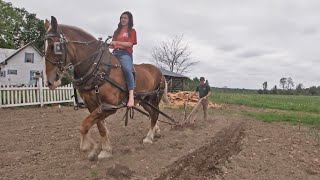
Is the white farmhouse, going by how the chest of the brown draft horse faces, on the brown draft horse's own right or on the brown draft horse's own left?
on the brown draft horse's own right

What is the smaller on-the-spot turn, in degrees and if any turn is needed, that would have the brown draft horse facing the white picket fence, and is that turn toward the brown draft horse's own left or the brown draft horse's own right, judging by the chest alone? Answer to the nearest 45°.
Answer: approximately 135° to the brown draft horse's own right

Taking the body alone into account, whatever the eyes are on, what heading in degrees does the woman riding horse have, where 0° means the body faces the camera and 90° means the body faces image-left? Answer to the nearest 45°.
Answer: approximately 45°

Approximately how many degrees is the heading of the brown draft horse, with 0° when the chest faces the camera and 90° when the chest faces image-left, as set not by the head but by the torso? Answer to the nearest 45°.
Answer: approximately 45°
